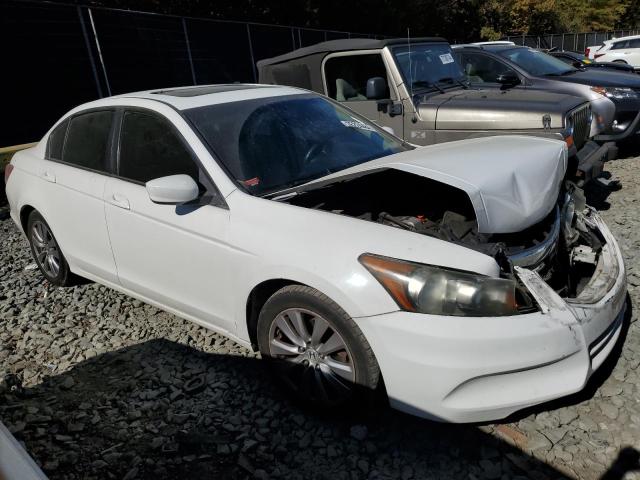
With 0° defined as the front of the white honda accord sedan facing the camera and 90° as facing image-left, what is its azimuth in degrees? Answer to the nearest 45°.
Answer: approximately 315°

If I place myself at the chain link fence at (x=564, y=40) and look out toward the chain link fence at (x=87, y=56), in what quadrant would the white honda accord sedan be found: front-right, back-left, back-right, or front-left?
front-left

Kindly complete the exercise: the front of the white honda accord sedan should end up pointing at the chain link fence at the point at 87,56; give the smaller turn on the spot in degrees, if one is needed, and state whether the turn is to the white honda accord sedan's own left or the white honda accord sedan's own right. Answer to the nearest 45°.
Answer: approximately 180°

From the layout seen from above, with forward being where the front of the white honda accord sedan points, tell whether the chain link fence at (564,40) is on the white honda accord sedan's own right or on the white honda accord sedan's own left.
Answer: on the white honda accord sedan's own left

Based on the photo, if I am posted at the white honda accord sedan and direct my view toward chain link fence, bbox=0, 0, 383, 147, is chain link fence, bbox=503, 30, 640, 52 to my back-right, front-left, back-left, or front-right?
front-right
